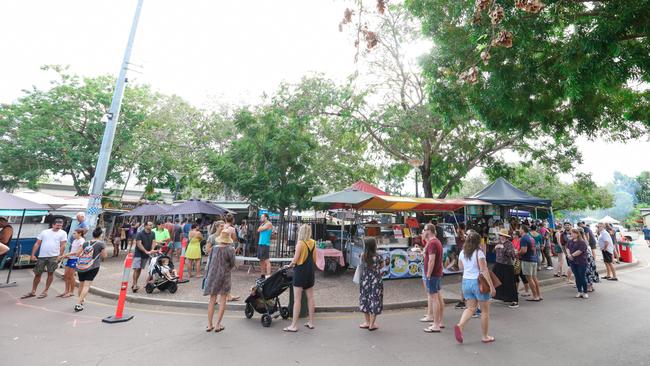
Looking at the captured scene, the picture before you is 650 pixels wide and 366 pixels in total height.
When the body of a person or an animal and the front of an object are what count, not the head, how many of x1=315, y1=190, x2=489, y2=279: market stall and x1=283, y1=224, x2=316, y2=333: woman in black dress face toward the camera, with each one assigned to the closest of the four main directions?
1

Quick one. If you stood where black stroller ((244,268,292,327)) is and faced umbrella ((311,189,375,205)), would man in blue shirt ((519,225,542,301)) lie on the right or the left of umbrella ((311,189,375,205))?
right

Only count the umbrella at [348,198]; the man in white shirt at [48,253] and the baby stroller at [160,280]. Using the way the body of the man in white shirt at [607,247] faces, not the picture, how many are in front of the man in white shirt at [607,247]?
3

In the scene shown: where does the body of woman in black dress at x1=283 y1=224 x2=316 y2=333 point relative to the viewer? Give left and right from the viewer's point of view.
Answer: facing away from the viewer and to the left of the viewer

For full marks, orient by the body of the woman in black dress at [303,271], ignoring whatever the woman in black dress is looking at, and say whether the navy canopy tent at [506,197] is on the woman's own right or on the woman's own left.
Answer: on the woman's own right

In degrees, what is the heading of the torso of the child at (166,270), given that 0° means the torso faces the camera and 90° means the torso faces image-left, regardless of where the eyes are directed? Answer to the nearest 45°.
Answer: approximately 315°

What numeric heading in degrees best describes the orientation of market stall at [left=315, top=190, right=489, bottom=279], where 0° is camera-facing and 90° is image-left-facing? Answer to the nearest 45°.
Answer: approximately 0°

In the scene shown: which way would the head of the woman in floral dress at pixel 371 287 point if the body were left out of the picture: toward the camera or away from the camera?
away from the camera

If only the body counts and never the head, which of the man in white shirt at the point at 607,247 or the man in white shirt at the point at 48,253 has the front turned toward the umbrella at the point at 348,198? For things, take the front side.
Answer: the man in white shirt at the point at 607,247
